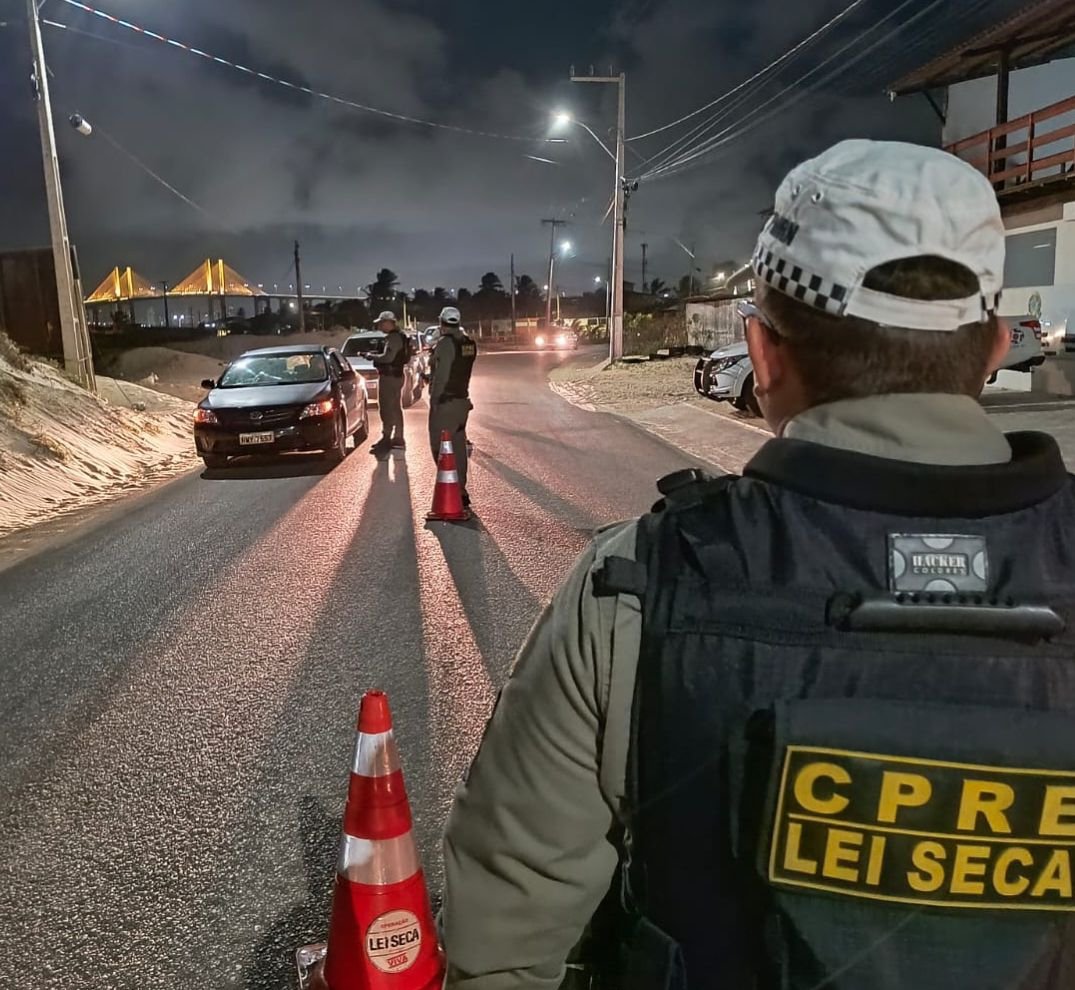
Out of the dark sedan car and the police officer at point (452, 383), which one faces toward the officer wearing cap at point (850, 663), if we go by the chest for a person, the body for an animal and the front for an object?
the dark sedan car

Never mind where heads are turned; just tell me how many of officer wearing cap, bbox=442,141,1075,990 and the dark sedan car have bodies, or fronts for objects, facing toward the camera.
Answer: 1

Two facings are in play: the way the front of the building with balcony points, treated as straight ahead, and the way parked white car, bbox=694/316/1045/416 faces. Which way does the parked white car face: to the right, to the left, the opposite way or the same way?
the same way

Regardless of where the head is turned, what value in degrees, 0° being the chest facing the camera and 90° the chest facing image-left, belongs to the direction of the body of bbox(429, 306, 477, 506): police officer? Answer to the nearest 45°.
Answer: approximately 135°

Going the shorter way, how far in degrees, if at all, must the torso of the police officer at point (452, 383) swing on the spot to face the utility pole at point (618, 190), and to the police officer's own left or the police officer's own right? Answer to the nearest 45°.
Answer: approximately 45° to the police officer's own right

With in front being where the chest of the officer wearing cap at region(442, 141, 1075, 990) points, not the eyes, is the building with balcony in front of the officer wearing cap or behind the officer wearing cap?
in front

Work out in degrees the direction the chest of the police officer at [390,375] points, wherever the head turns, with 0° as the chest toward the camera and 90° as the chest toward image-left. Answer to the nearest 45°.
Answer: approximately 90°

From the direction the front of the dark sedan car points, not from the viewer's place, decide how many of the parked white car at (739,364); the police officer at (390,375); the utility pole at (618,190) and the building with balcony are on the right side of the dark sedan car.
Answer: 0

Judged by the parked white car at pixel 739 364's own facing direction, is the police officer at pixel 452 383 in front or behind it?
in front

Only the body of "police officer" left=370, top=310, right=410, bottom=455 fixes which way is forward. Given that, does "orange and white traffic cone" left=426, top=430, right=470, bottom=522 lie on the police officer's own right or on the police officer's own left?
on the police officer's own left

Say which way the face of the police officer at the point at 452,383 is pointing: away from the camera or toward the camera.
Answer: away from the camera

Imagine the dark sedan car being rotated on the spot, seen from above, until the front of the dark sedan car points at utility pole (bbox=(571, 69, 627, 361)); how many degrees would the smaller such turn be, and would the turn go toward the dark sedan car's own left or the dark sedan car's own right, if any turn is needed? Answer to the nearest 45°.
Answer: approximately 135° to the dark sedan car's own left

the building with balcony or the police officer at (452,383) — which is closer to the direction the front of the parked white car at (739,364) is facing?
the police officer

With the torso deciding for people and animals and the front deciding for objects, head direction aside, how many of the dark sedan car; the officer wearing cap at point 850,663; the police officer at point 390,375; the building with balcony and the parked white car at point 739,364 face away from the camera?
1

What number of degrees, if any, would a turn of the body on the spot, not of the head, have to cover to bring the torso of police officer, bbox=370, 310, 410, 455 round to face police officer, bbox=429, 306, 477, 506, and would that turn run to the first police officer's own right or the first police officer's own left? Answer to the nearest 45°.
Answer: approximately 90° to the first police officer's own left

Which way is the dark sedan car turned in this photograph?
toward the camera

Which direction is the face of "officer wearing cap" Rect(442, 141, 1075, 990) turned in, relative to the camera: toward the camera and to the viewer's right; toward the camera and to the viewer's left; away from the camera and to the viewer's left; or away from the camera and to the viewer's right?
away from the camera and to the viewer's left

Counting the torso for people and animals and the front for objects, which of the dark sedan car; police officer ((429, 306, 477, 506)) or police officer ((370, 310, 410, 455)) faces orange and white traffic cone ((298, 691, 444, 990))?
the dark sedan car

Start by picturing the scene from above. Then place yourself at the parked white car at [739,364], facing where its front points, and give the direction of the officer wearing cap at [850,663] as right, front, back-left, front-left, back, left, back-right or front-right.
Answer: front-left

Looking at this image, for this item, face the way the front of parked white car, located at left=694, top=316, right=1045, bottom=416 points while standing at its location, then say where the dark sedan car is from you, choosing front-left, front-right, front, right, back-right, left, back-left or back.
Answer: front

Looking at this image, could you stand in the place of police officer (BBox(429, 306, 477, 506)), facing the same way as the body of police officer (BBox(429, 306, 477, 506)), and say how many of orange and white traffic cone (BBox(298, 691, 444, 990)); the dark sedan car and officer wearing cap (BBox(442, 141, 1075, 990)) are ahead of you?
1

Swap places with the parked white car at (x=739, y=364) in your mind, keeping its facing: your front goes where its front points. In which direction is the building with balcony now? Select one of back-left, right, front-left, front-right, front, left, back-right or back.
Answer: back

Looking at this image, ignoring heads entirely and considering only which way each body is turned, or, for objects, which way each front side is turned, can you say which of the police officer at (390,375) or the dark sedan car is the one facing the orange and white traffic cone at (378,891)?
the dark sedan car
